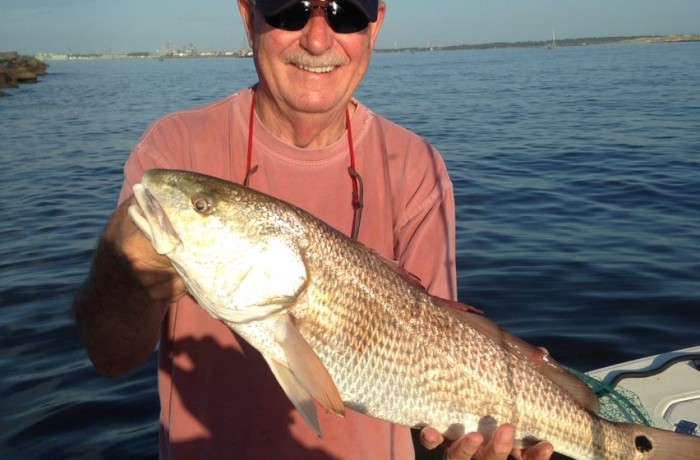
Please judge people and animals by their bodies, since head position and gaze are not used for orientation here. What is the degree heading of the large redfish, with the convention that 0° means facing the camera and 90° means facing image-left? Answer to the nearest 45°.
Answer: approximately 90°

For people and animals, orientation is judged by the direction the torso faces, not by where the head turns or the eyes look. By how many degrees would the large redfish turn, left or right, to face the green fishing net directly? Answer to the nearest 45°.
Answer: approximately 135° to its right

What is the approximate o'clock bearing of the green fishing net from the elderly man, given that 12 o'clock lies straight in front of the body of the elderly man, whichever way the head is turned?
The green fishing net is roughly at 8 o'clock from the elderly man.

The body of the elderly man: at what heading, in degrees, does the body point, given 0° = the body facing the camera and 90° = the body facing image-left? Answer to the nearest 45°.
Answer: approximately 0°
